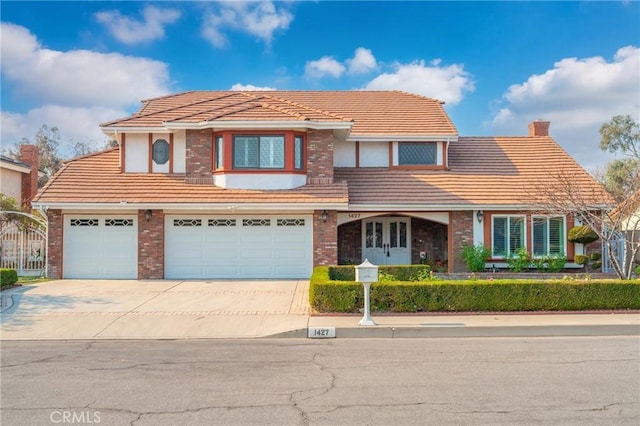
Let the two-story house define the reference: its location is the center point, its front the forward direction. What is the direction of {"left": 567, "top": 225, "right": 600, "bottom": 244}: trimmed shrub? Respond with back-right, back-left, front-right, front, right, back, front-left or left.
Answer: left

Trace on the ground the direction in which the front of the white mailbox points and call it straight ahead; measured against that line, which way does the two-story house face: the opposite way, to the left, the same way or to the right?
the same way

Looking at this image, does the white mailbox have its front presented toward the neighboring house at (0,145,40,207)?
no

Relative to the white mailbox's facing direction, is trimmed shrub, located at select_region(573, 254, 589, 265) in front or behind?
behind

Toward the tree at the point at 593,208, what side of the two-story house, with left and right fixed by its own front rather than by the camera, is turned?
left

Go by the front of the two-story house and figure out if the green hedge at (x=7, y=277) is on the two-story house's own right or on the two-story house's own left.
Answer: on the two-story house's own right

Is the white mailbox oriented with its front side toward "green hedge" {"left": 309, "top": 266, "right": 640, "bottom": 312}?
no

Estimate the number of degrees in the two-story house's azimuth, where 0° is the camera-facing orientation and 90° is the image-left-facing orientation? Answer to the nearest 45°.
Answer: approximately 0°

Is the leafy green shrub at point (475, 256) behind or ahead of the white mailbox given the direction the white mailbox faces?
behind

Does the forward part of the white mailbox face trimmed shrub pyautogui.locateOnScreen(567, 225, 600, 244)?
no

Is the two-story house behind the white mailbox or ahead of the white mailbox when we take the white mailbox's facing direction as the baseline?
behind

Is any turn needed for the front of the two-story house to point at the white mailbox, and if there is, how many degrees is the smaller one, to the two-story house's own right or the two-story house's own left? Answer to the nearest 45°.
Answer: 0° — it already faces it

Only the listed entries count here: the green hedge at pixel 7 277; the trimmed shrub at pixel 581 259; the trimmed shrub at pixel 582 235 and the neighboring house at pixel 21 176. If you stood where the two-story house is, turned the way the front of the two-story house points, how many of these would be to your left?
2

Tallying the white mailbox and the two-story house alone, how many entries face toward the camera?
2

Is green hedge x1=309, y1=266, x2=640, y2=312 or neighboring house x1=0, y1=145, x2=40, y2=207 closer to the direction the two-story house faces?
the green hedge

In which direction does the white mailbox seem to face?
toward the camera
